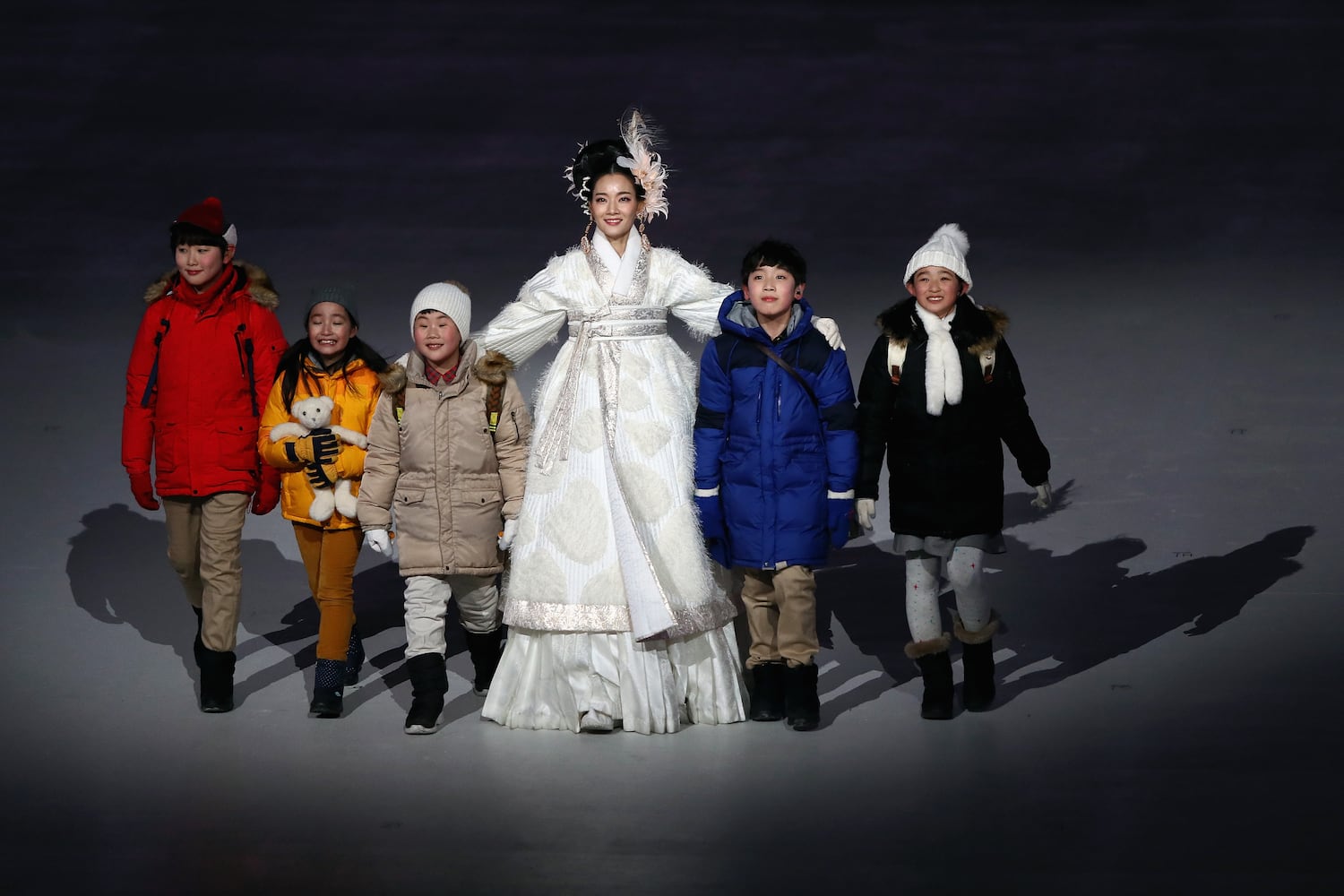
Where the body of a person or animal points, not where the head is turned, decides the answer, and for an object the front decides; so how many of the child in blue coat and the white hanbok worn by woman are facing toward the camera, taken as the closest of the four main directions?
2

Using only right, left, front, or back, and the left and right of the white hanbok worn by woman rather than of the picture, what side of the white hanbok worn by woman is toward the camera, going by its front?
front

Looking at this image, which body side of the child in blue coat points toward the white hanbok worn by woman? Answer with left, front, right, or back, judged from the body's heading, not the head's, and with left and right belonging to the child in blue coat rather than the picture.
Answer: right

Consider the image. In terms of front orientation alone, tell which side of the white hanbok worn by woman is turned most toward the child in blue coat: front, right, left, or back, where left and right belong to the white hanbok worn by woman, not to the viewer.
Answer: left

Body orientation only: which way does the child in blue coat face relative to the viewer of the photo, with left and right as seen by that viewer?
facing the viewer
